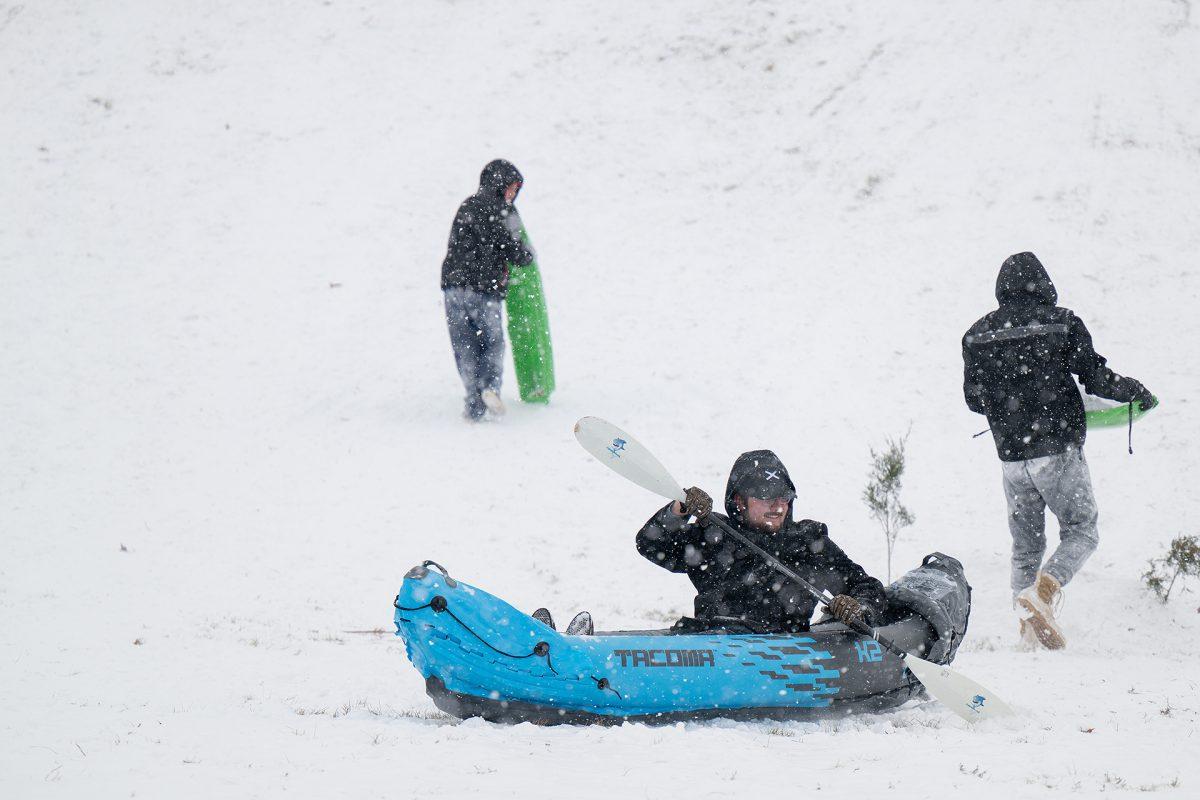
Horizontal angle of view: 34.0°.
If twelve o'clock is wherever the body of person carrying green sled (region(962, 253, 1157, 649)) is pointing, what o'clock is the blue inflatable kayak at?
The blue inflatable kayak is roughly at 7 o'clock from the person carrying green sled.

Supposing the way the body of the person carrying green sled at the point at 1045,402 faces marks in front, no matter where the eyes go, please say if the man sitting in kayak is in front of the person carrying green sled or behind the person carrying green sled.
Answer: behind

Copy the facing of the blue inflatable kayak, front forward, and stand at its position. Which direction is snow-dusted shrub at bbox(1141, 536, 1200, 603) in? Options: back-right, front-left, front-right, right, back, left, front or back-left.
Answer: back-right

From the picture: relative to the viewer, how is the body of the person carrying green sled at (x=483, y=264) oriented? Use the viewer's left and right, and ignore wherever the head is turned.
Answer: facing away from the viewer and to the right of the viewer

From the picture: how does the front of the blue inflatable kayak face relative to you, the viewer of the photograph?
facing to the left of the viewer

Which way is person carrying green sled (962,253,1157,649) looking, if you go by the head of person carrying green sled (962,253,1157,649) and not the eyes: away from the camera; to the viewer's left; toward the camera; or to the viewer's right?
away from the camera

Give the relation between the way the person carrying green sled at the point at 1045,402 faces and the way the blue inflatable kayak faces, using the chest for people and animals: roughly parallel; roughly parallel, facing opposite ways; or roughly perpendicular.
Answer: roughly perpendicular

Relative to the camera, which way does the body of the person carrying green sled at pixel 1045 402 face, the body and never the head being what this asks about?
away from the camera

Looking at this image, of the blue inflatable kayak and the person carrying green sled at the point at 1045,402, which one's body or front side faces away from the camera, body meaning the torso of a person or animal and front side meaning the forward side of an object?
the person carrying green sled

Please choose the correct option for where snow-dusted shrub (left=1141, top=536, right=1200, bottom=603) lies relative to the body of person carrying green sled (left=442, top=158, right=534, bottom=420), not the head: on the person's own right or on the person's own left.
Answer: on the person's own right

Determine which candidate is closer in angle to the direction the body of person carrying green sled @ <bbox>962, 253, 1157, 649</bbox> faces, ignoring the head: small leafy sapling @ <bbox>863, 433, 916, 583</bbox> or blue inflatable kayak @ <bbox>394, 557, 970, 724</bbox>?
the small leafy sapling
